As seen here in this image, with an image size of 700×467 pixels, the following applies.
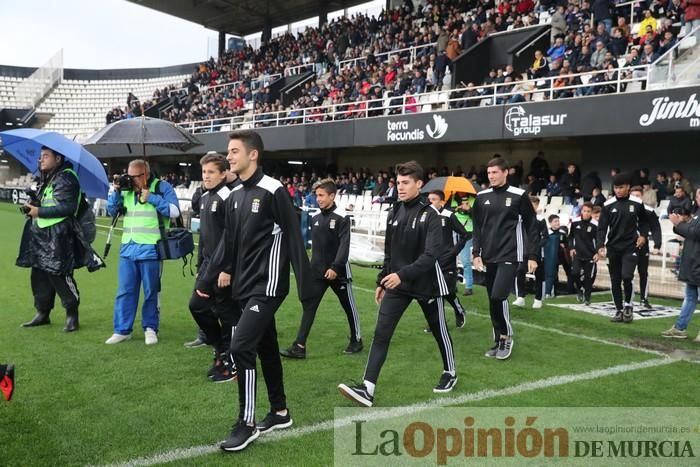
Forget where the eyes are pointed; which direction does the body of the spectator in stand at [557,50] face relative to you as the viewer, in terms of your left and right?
facing the viewer and to the left of the viewer

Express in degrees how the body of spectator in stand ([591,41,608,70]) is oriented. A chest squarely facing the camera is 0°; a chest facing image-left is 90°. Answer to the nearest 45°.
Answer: approximately 45°

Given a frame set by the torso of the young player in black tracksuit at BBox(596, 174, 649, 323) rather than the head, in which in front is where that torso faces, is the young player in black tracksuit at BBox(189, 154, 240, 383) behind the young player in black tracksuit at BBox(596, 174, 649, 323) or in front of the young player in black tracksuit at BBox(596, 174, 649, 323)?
in front

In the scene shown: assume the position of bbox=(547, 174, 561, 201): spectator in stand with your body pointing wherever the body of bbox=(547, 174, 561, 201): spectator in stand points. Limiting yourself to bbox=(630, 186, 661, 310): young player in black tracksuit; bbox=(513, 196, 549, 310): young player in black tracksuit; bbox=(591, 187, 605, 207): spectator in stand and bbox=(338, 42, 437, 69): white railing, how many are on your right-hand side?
1

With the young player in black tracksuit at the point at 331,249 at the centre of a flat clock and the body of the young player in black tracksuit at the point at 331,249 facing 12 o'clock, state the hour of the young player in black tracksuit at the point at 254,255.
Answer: the young player in black tracksuit at the point at 254,255 is roughly at 11 o'clock from the young player in black tracksuit at the point at 331,249.

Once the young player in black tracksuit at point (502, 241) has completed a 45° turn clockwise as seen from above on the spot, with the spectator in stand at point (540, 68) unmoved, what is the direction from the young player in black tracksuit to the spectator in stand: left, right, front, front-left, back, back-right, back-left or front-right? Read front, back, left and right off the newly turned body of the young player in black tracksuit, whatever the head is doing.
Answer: right

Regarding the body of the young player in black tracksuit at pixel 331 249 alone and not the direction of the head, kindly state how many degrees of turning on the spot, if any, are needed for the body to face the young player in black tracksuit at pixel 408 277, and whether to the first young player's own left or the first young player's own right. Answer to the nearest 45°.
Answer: approximately 45° to the first young player's own left

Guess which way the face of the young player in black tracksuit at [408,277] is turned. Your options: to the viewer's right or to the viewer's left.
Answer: to the viewer's left

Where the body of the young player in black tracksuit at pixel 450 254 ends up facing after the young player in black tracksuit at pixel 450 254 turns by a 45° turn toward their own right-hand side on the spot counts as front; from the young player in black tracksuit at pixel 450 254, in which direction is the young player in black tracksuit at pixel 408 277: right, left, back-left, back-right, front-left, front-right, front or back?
left

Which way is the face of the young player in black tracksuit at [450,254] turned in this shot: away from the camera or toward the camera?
toward the camera

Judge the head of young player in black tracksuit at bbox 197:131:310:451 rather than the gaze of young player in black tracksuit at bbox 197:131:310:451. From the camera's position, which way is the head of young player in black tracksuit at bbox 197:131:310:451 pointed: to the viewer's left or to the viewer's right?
to the viewer's left

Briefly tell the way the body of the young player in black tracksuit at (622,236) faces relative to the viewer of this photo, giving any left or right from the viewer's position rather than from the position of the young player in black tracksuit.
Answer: facing the viewer

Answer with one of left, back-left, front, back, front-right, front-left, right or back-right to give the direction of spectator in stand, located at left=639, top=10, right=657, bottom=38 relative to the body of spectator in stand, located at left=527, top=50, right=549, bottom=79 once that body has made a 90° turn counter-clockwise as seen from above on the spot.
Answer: front-left

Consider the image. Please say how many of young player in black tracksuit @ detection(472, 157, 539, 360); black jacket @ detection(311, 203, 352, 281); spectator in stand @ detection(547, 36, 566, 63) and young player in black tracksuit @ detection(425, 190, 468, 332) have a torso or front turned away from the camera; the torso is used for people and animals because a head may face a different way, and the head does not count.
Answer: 0

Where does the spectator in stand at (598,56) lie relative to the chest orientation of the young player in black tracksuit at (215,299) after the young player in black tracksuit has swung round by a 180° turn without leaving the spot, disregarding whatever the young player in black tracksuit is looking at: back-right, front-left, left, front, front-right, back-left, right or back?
front

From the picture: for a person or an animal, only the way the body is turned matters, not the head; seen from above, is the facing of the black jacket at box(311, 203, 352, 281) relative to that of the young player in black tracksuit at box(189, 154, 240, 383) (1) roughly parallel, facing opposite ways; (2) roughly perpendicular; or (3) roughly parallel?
roughly parallel

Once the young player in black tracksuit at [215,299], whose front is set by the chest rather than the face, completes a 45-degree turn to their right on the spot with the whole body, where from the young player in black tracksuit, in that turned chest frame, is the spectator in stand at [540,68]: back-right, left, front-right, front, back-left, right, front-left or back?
back-right

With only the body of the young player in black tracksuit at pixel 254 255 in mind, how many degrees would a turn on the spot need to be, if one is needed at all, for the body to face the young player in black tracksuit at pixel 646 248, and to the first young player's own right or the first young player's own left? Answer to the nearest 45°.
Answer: approximately 180°
